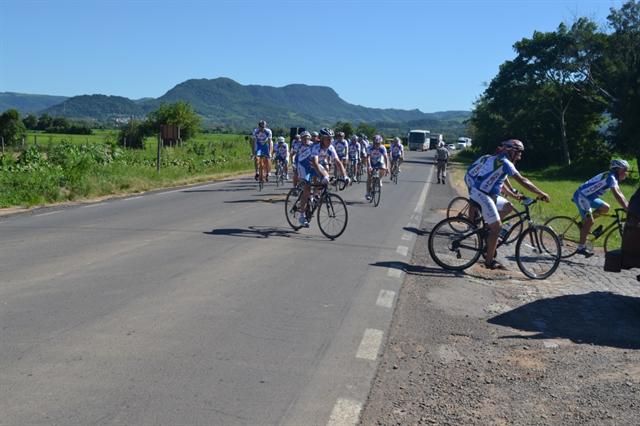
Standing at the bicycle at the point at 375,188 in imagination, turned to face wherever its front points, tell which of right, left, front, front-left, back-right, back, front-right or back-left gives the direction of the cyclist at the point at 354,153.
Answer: back

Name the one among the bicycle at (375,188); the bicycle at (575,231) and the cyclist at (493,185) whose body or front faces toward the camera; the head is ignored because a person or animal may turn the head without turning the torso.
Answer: the bicycle at (375,188)

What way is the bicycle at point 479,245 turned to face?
to the viewer's right

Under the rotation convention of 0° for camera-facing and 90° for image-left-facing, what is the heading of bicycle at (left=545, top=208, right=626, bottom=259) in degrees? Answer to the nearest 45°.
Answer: approximately 270°

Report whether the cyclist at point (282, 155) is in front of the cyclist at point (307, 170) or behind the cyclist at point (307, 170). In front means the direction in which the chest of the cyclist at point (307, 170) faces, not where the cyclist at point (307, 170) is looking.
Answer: behind

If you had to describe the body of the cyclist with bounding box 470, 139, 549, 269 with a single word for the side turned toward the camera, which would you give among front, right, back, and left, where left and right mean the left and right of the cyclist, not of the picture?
right

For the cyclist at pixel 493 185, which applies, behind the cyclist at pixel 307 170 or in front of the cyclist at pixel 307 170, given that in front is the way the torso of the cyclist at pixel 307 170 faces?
in front

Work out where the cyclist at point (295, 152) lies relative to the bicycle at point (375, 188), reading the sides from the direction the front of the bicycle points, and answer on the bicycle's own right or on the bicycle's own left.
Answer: on the bicycle's own right

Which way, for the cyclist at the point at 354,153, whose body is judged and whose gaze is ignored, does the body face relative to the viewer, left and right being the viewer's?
facing the viewer

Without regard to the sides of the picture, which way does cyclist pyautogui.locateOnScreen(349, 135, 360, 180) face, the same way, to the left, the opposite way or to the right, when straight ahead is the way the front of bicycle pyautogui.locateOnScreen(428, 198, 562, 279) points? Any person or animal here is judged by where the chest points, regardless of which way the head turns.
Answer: to the right

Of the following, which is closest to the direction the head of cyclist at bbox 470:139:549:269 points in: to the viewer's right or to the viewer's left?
to the viewer's right

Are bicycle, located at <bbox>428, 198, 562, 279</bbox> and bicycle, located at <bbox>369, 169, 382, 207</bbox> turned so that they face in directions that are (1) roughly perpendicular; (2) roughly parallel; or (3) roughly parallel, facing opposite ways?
roughly perpendicular

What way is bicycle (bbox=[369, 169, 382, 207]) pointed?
toward the camera

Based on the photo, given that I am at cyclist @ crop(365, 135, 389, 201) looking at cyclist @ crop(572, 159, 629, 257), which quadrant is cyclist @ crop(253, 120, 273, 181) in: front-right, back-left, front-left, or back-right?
back-right

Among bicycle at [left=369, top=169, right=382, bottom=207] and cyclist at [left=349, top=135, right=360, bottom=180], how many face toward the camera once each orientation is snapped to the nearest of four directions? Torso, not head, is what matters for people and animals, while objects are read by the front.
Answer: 2
